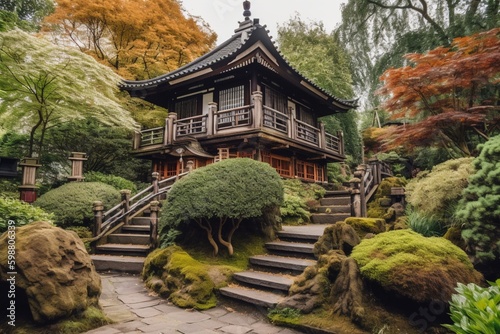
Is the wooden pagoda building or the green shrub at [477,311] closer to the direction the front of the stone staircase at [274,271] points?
the green shrub

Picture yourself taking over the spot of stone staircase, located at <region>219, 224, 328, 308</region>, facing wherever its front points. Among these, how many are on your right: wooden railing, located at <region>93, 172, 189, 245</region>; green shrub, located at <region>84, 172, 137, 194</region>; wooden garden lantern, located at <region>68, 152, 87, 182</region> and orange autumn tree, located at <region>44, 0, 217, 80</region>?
4

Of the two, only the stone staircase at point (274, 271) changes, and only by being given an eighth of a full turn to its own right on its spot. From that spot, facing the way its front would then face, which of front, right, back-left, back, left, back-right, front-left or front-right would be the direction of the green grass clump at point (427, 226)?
back

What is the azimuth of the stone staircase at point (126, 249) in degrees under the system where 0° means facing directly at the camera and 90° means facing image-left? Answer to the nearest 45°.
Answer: approximately 0°

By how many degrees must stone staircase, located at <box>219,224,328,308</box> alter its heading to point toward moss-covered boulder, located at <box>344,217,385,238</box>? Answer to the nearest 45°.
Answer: approximately 135° to its left

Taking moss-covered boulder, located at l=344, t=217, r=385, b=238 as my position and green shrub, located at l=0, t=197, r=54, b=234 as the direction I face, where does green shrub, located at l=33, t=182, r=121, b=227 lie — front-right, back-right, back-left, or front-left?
front-right

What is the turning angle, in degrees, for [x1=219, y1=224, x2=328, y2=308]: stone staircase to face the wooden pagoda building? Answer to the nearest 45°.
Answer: approximately 135° to its right

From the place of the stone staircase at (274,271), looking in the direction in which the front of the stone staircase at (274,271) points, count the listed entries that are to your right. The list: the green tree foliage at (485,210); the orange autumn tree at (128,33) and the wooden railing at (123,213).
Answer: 2

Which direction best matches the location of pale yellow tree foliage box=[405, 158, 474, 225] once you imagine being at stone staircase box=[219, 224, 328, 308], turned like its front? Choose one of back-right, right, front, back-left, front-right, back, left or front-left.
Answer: back-left

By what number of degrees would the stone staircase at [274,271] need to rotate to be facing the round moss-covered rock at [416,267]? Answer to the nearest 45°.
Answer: approximately 90° to its left

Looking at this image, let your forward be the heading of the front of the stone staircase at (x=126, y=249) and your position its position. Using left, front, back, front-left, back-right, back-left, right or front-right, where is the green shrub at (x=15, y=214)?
front-right

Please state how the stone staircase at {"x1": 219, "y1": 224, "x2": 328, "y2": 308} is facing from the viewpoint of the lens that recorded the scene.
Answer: facing the viewer and to the left of the viewer

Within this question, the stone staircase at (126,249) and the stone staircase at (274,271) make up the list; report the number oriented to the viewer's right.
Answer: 0
